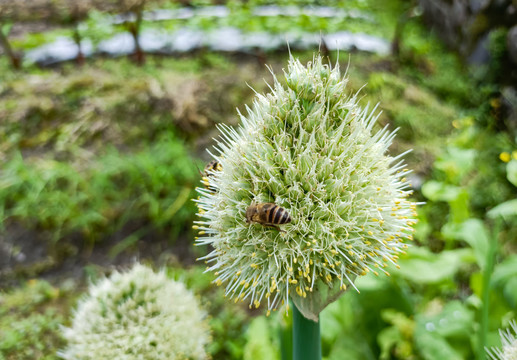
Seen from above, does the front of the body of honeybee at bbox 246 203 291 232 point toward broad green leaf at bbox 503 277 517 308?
no

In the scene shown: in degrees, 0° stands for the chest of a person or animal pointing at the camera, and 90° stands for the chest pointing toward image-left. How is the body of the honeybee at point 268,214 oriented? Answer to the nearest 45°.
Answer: approximately 90°

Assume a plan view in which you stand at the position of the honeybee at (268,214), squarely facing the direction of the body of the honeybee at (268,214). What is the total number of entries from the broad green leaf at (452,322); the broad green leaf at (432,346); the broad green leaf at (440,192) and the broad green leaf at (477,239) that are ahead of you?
0

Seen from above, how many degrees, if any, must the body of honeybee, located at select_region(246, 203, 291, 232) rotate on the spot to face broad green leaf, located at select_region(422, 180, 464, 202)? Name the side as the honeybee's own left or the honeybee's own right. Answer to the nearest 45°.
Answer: approximately 135° to the honeybee's own right

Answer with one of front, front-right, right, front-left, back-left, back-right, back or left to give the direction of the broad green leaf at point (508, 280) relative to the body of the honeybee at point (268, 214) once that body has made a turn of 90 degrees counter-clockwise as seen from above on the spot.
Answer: back-left

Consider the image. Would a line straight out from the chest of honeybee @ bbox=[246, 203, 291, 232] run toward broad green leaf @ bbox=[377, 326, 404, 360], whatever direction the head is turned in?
no

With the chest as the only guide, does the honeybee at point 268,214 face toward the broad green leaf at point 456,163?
no
